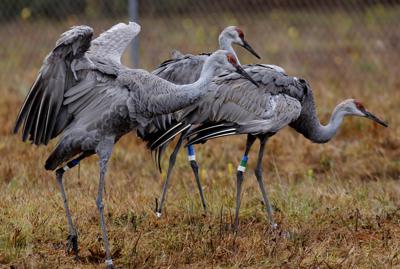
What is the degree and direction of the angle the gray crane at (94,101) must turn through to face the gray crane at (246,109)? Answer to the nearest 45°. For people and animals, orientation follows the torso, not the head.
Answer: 0° — it already faces it

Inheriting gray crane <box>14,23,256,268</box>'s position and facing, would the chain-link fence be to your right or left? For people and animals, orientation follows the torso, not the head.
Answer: on your left

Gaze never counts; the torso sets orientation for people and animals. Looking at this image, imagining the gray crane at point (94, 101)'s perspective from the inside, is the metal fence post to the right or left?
on its left

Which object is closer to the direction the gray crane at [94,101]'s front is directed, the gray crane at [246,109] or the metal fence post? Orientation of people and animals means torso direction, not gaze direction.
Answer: the gray crane

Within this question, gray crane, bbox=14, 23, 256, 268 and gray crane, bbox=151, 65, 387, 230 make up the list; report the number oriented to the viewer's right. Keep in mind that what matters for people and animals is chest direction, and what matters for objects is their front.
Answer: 2

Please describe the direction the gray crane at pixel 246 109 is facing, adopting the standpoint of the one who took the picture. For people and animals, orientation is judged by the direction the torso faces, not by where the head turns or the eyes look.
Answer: facing to the right of the viewer

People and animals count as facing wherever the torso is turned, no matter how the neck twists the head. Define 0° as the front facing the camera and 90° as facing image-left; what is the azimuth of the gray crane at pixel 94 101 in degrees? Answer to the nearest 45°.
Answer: approximately 270°

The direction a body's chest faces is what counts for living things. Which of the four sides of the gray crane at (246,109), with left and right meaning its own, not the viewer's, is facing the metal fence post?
left

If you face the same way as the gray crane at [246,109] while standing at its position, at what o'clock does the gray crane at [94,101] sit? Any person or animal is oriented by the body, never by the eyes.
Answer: the gray crane at [94,101] is roughly at 5 o'clock from the gray crane at [246,109].

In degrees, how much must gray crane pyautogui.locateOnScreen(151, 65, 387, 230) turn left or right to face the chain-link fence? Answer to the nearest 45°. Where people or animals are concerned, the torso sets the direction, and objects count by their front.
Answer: approximately 90° to its left
